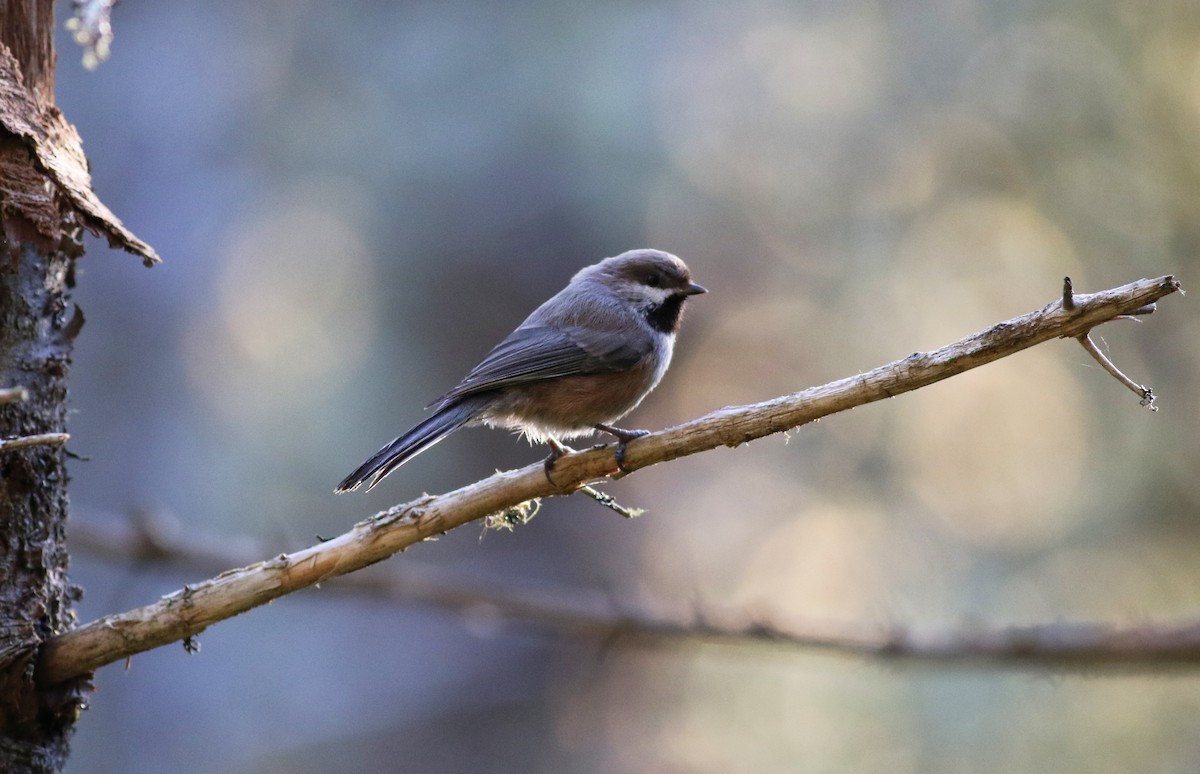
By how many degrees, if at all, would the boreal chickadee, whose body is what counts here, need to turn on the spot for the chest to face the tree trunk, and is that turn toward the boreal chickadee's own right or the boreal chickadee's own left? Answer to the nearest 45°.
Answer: approximately 135° to the boreal chickadee's own right

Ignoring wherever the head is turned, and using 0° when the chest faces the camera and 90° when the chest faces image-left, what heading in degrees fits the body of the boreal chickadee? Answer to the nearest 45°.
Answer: approximately 270°
